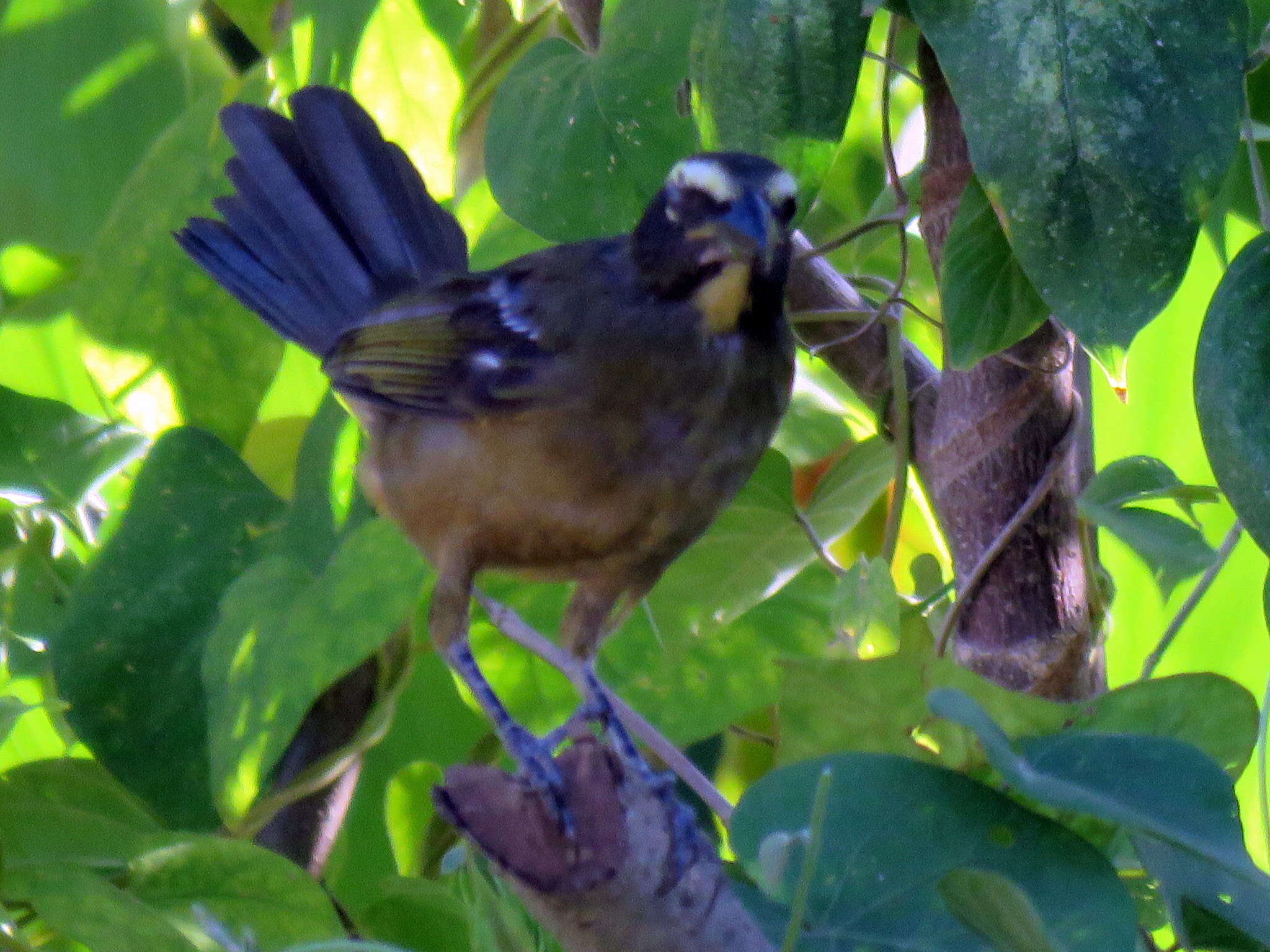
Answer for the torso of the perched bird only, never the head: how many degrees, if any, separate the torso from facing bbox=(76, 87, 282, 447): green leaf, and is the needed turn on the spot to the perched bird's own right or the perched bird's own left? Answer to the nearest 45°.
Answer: approximately 180°

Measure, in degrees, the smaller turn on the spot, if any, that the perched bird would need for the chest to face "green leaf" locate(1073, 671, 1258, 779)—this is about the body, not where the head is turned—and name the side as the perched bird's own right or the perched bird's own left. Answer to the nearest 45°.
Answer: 0° — it already faces it

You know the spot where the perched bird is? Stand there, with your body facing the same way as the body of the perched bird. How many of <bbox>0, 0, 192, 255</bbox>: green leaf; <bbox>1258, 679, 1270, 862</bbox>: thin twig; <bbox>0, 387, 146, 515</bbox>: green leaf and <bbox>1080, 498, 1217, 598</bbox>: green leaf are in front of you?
2

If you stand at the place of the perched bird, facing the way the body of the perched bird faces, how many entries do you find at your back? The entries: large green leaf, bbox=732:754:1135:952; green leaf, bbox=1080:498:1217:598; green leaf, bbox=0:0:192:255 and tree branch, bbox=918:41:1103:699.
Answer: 1

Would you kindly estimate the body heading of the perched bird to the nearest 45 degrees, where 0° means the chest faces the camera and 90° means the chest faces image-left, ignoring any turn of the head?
approximately 315°

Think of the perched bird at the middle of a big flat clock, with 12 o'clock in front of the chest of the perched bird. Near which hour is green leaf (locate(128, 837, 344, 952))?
The green leaf is roughly at 3 o'clock from the perched bird.

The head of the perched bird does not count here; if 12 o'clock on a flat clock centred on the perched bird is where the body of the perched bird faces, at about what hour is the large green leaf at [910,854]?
The large green leaf is roughly at 1 o'clock from the perched bird.
